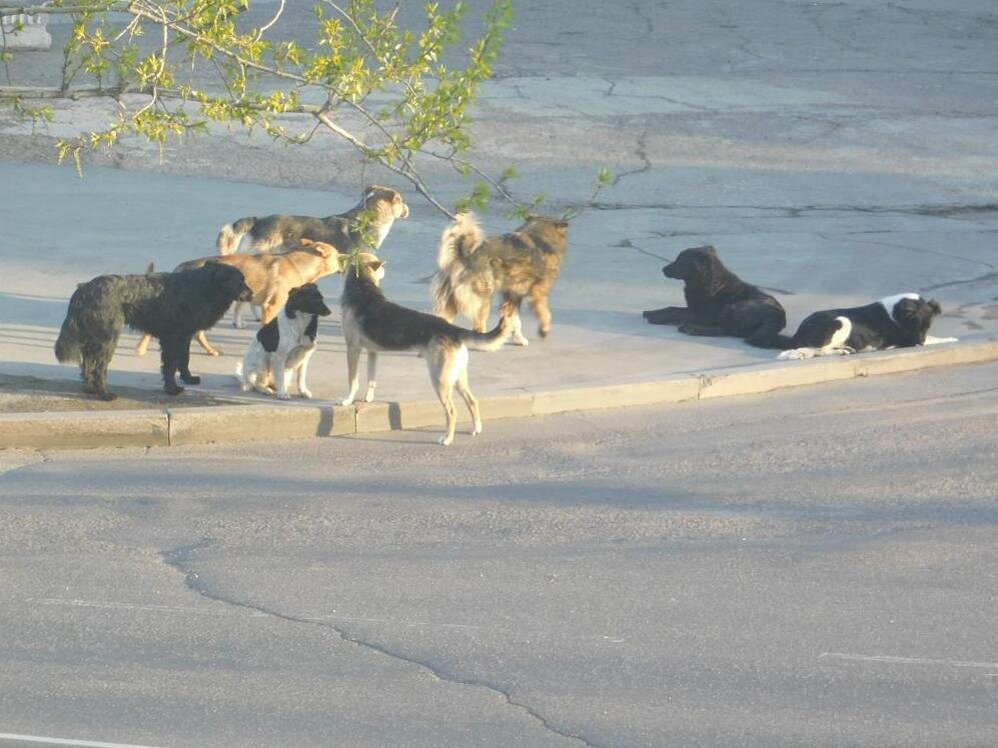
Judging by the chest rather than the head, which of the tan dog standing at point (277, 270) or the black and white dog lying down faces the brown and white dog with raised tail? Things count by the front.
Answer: the tan dog standing

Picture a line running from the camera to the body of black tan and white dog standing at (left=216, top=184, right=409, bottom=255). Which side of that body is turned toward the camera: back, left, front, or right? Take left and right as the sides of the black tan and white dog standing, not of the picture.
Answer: right

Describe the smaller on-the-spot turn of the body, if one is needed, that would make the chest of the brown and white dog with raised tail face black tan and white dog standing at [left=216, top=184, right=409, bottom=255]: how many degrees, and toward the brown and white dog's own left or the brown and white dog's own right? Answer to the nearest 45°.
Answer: approximately 135° to the brown and white dog's own left

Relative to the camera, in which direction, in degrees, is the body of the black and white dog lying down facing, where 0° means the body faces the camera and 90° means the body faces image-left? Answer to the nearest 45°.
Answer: approximately 270°

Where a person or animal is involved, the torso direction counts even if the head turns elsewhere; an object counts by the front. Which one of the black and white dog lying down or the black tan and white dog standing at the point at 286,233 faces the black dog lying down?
the black tan and white dog standing

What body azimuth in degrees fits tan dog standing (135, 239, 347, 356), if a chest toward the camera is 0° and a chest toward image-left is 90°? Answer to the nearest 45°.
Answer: approximately 270°

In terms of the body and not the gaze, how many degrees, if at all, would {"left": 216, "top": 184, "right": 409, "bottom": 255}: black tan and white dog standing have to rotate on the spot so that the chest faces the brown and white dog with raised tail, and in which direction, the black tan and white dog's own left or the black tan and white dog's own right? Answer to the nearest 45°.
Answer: approximately 45° to the black tan and white dog's own right

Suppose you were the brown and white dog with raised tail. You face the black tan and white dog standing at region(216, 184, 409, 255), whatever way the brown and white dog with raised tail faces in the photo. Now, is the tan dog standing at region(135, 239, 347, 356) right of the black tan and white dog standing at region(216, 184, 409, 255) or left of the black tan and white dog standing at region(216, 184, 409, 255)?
left

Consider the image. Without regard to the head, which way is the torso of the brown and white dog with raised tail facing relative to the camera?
to the viewer's right
